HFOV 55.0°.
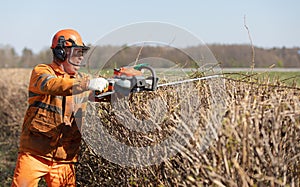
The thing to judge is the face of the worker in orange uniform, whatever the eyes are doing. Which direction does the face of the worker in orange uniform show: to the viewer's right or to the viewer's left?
to the viewer's right

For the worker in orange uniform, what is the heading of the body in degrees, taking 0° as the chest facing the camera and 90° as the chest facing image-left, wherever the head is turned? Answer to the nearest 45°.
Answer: approximately 315°
